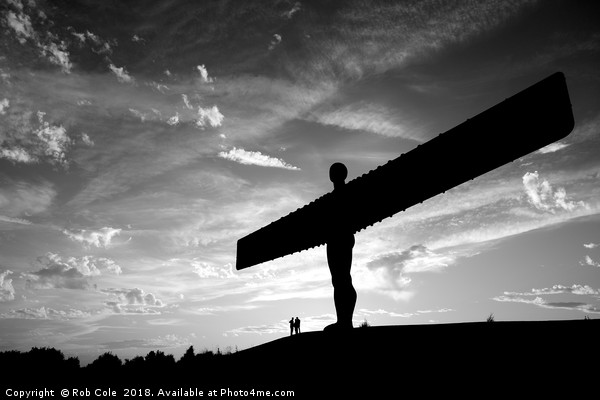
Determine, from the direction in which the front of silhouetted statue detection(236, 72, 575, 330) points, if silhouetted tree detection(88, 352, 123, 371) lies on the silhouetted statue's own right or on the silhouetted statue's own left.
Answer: on the silhouetted statue's own right

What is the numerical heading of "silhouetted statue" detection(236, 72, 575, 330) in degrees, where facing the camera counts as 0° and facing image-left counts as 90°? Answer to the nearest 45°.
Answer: approximately 45°
